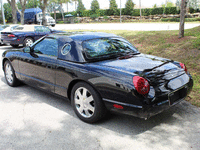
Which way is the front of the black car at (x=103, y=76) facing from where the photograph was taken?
facing away from the viewer and to the left of the viewer

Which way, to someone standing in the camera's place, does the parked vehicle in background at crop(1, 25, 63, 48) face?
facing away from the viewer and to the right of the viewer
